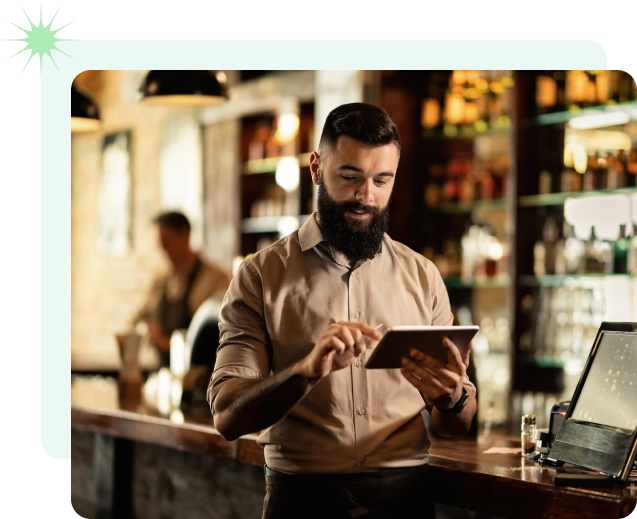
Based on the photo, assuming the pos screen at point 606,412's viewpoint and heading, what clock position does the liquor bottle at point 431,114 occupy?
The liquor bottle is roughly at 4 o'clock from the pos screen.

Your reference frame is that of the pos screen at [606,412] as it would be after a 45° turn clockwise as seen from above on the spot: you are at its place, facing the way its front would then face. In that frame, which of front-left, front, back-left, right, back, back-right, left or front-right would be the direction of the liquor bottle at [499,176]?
right

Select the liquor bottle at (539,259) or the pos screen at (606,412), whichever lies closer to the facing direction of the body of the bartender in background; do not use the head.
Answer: the pos screen

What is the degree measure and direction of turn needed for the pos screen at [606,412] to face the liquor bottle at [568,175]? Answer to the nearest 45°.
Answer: approximately 135° to its right

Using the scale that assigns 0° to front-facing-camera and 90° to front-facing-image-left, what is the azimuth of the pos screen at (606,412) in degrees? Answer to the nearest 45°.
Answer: approximately 45°

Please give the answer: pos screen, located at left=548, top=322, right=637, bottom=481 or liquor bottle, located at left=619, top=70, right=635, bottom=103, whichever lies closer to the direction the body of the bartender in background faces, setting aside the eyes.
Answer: the pos screen

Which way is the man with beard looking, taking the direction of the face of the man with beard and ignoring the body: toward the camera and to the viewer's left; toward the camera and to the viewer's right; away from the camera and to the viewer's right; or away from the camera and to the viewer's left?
toward the camera and to the viewer's right
